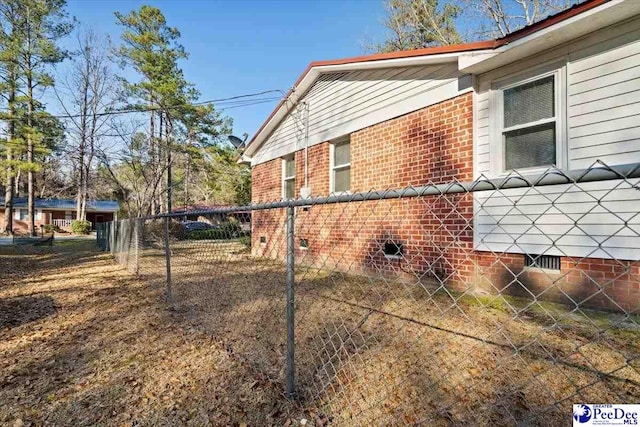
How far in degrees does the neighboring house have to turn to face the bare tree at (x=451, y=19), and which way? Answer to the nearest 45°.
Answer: approximately 45° to its left

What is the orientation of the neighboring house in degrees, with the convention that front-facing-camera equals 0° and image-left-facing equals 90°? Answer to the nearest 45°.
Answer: approximately 0°
